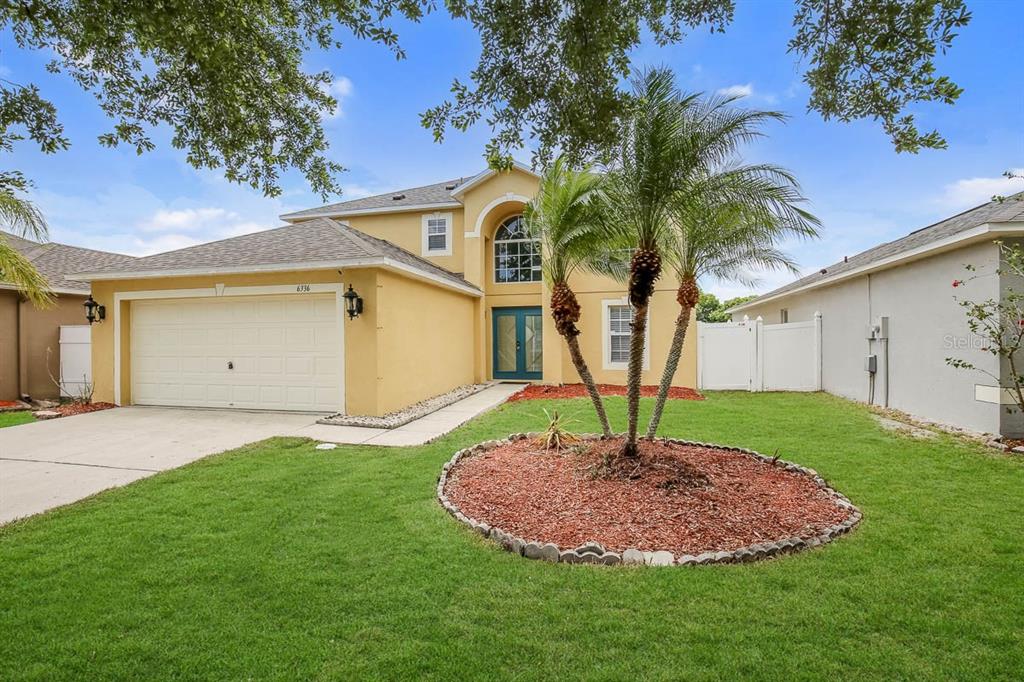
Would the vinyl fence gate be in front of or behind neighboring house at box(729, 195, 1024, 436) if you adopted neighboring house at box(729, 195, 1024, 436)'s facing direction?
behind

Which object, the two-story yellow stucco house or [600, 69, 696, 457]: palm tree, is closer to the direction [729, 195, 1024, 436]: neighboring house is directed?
the palm tree

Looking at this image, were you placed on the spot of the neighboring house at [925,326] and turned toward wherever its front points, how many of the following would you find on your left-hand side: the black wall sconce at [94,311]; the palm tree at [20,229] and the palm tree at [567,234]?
0

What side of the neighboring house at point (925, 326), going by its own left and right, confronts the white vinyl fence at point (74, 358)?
right

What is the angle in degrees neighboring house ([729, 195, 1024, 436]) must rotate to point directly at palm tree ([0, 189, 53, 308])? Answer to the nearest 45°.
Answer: approximately 90° to its right

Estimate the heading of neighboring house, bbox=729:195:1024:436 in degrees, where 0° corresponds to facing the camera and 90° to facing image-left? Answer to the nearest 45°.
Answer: approximately 315°

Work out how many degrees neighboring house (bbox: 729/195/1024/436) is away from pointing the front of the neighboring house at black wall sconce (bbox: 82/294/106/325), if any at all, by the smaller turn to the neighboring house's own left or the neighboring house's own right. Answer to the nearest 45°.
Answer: approximately 90° to the neighboring house's own right

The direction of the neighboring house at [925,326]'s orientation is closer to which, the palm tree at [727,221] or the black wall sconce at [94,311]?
the palm tree

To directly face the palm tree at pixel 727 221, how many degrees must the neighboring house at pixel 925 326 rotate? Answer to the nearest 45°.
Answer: approximately 45° to its right

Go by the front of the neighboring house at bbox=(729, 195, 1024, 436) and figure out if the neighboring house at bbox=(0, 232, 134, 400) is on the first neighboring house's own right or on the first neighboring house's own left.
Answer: on the first neighboring house's own right
